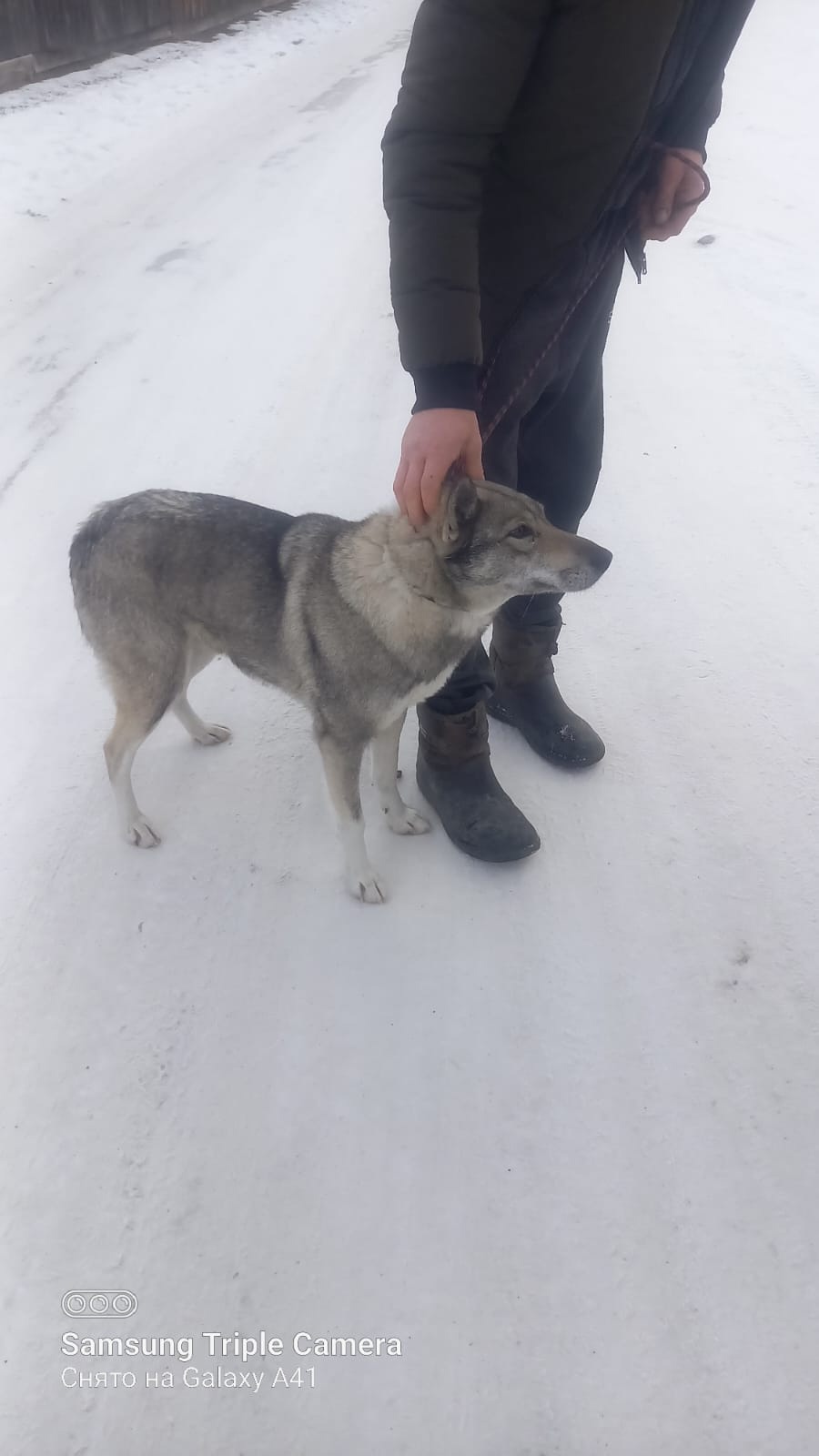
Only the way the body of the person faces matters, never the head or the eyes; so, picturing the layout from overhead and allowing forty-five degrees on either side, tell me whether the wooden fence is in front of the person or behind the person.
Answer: behind
